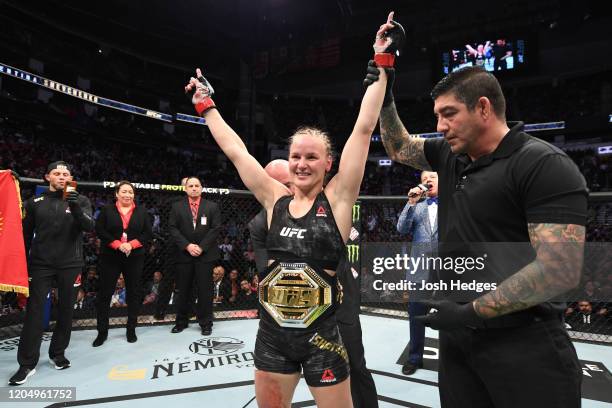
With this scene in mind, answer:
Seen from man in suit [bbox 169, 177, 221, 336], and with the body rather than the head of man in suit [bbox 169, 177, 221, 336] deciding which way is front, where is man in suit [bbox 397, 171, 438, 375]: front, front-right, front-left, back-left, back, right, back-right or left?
front-left

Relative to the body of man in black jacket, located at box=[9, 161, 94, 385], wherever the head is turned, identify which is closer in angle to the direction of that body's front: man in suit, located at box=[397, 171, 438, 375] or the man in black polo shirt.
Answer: the man in black polo shirt

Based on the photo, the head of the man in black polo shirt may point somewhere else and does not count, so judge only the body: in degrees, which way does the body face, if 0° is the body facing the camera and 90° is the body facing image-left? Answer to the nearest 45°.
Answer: approximately 45°

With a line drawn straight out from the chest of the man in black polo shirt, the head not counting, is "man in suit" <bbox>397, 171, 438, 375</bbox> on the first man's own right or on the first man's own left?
on the first man's own right

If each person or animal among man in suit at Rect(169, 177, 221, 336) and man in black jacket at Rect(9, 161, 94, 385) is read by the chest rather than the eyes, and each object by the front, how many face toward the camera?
2

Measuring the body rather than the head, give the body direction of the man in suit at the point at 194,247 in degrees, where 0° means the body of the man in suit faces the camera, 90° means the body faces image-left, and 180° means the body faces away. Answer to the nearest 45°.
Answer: approximately 0°

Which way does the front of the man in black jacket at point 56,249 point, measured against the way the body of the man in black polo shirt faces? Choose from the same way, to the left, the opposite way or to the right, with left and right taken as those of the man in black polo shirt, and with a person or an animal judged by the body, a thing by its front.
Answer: to the left

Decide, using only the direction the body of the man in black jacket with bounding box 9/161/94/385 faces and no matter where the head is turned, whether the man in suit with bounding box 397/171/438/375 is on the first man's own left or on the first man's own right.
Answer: on the first man's own left

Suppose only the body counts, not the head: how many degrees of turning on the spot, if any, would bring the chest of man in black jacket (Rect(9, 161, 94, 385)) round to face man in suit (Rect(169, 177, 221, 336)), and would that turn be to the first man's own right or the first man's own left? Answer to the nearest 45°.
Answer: approximately 90° to the first man's own left

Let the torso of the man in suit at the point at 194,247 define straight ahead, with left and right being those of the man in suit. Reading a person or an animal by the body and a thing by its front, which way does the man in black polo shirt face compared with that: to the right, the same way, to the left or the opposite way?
to the right

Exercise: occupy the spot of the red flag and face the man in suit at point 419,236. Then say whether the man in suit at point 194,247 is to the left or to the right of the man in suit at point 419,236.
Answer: left

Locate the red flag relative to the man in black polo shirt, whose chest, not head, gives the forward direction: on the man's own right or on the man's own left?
on the man's own right
